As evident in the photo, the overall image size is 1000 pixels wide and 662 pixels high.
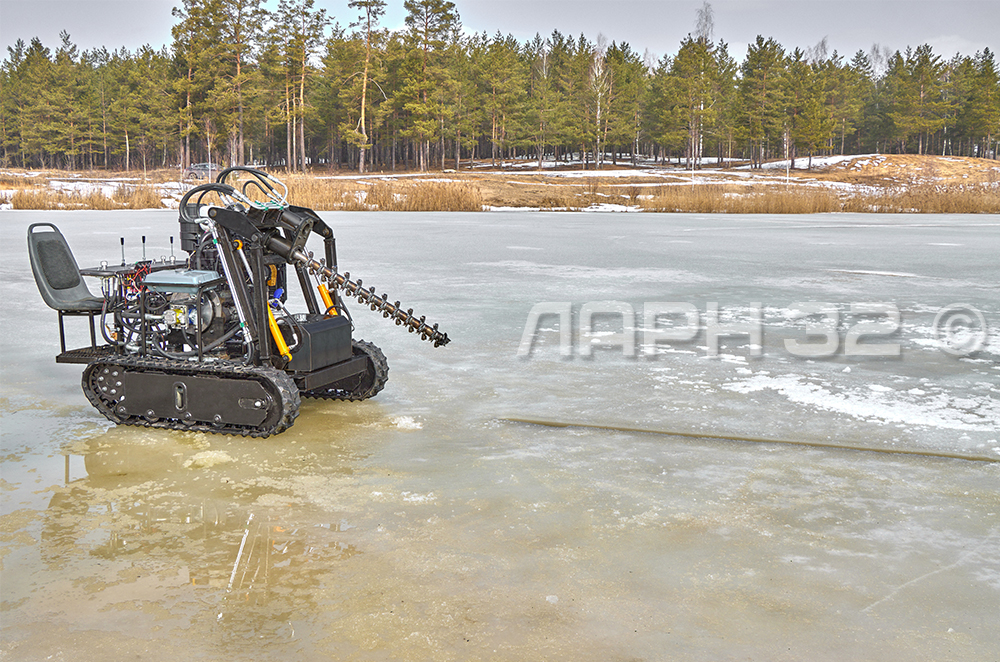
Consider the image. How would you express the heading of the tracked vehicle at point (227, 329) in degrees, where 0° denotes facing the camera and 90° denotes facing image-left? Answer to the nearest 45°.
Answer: approximately 315°
